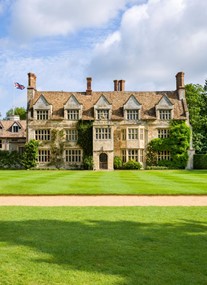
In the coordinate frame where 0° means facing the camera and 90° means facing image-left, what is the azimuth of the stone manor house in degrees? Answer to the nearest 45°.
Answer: approximately 0°

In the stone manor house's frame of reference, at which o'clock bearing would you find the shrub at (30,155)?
The shrub is roughly at 3 o'clock from the stone manor house.

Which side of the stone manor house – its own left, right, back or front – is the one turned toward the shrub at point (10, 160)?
right

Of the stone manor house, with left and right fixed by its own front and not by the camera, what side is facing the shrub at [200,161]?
left
